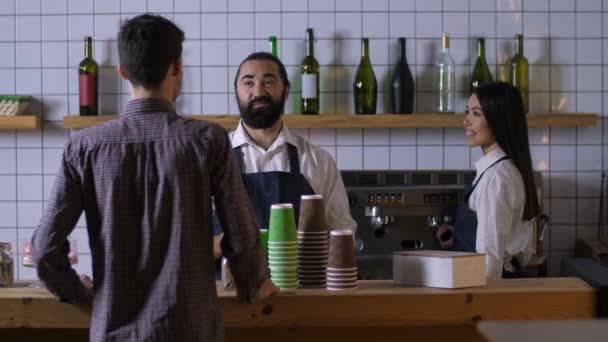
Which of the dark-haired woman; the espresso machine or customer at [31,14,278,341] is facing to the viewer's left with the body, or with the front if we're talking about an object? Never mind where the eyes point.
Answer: the dark-haired woman

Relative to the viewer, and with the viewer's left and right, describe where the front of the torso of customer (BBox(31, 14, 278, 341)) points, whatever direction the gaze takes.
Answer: facing away from the viewer

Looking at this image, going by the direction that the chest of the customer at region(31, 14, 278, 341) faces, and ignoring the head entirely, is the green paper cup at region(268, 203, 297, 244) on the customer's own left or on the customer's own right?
on the customer's own right

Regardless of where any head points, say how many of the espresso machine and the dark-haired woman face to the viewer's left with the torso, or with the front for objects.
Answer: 1

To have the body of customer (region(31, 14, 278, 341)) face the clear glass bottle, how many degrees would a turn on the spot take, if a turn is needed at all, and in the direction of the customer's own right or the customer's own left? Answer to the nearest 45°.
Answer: approximately 45° to the customer's own right

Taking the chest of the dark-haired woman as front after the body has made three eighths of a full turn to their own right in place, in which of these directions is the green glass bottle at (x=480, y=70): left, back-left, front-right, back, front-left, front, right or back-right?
front-left

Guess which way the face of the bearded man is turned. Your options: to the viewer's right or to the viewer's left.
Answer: to the viewer's left

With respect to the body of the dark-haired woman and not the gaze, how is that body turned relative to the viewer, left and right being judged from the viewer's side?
facing to the left of the viewer

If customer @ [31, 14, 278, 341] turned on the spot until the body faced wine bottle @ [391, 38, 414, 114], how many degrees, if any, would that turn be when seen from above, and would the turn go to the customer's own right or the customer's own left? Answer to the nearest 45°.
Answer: approximately 45° to the customer's own right

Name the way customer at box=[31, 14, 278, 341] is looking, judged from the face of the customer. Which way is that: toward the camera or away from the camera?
away from the camera

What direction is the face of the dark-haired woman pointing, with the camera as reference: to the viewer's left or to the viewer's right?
to the viewer's left
